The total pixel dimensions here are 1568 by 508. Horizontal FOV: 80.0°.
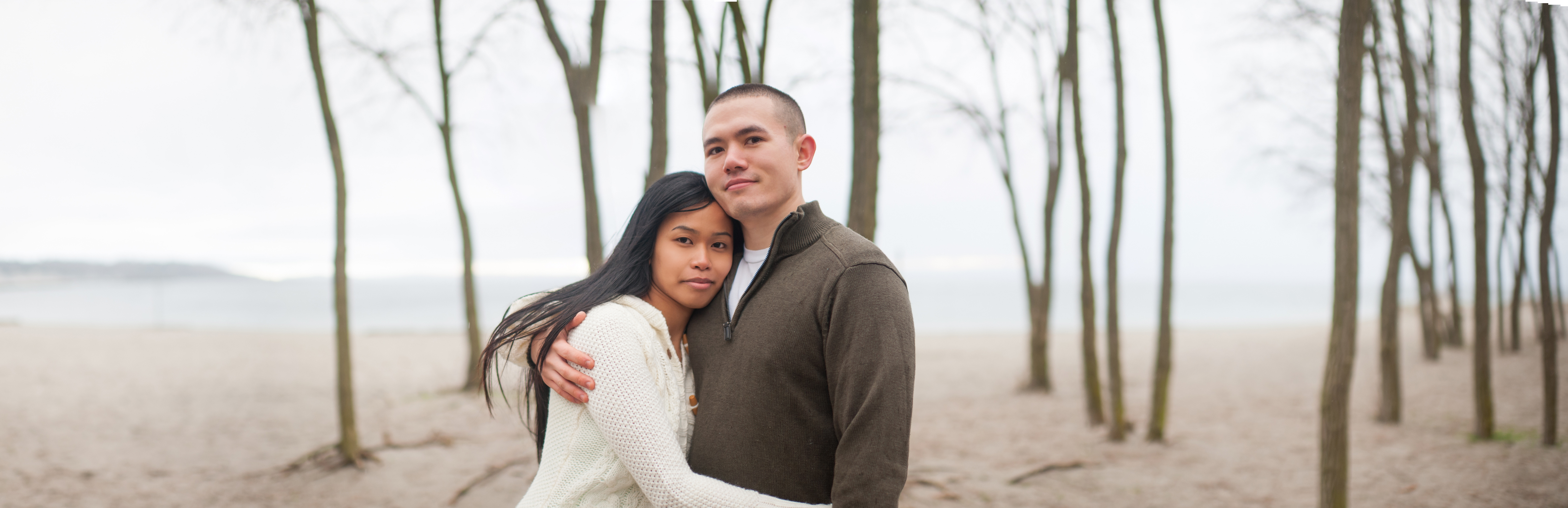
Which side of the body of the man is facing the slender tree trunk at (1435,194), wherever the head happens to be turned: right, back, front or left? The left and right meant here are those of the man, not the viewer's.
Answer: back

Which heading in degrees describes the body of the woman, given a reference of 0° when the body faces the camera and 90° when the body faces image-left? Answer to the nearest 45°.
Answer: approximately 270°

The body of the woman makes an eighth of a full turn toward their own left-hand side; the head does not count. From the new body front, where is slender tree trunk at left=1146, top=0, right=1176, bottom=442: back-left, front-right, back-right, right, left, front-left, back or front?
front

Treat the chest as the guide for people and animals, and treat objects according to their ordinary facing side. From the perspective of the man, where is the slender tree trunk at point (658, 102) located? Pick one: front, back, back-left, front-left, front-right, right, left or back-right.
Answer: back-right

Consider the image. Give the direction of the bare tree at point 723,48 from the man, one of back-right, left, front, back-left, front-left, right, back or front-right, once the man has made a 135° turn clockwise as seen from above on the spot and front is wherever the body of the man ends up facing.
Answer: front

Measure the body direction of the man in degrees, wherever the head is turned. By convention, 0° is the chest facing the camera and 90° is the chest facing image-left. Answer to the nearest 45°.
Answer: approximately 45°

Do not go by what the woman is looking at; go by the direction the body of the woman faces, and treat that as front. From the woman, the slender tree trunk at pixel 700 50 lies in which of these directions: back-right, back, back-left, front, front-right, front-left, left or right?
left

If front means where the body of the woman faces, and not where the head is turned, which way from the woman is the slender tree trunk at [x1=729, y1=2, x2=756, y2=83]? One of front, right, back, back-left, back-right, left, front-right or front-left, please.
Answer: left

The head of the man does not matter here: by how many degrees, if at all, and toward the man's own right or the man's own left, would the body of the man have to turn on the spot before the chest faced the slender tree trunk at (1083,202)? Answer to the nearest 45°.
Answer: approximately 180°

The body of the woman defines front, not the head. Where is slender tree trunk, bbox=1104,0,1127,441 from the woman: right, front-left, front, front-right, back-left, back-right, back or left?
front-left
